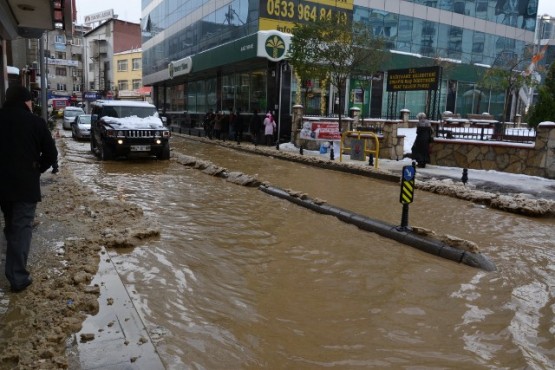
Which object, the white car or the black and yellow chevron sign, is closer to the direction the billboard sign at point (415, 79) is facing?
the black and yellow chevron sign

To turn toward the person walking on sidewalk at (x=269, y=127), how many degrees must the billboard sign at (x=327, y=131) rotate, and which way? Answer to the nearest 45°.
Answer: approximately 135° to its right

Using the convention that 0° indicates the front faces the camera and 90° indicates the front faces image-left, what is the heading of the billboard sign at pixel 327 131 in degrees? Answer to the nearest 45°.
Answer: approximately 0°

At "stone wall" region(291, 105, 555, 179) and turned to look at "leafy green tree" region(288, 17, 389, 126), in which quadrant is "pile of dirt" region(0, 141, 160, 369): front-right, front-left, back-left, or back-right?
back-left

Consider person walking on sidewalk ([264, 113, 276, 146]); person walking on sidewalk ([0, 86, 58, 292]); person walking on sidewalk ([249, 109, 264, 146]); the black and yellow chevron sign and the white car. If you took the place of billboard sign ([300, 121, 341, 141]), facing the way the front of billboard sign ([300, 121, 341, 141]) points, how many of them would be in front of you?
2

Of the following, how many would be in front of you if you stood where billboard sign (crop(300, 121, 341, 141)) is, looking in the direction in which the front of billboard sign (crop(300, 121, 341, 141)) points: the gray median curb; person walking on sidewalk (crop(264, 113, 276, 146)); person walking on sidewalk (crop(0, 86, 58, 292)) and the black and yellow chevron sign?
3

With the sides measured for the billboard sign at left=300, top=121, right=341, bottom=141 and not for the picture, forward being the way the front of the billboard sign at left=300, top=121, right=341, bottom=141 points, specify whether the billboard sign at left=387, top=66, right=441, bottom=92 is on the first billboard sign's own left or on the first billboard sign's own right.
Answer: on the first billboard sign's own left

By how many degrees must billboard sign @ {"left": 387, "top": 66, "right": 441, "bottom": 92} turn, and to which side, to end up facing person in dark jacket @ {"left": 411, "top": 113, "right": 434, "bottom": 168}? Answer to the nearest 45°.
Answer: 0° — it already faces them

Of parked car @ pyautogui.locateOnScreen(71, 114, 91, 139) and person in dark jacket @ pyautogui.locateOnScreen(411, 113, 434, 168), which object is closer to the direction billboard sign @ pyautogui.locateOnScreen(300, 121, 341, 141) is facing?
the person in dark jacket

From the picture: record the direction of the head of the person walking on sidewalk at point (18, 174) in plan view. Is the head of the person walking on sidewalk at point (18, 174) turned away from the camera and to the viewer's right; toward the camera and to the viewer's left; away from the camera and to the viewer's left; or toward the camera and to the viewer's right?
away from the camera and to the viewer's right

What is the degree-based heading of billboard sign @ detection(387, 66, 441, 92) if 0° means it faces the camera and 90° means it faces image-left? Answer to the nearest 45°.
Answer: approximately 0°

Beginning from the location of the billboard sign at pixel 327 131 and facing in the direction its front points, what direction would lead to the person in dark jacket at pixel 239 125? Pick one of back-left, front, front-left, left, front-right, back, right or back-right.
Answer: back-right

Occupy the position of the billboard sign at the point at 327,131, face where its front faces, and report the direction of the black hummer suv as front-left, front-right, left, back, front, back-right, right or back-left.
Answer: front-right
